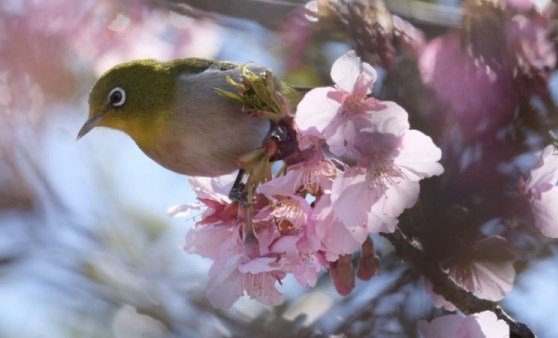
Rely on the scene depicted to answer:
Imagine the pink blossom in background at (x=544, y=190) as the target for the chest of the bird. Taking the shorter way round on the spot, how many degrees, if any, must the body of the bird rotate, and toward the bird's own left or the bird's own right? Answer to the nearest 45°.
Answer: approximately 135° to the bird's own left

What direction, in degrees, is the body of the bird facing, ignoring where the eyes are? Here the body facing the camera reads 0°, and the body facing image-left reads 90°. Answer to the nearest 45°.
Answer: approximately 90°

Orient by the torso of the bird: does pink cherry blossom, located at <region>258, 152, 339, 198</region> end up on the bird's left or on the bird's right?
on the bird's left
